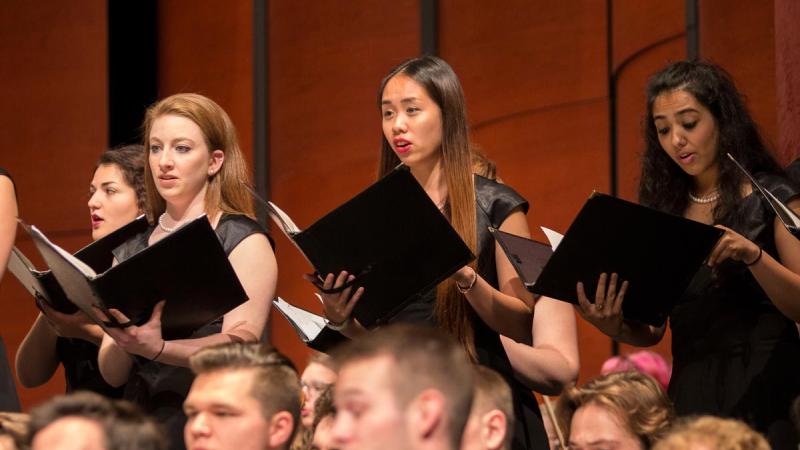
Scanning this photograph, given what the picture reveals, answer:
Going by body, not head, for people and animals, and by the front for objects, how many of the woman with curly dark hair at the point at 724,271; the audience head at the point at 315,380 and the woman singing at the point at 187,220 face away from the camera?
0

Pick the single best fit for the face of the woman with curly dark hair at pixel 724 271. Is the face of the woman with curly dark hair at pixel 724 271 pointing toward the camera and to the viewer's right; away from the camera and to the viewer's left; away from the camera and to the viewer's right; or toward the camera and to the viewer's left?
toward the camera and to the viewer's left

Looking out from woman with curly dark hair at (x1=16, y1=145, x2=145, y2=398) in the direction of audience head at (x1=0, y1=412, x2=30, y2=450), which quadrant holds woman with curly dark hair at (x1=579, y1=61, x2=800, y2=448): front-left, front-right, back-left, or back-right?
front-left

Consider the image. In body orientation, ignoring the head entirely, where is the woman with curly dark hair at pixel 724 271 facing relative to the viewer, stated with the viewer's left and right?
facing the viewer and to the left of the viewer

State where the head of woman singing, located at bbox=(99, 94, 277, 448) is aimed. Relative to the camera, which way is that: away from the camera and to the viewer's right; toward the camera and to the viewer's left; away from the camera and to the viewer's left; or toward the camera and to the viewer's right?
toward the camera and to the viewer's left

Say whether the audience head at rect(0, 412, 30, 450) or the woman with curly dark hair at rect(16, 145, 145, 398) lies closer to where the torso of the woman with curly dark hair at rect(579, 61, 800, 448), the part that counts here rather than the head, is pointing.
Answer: the audience head

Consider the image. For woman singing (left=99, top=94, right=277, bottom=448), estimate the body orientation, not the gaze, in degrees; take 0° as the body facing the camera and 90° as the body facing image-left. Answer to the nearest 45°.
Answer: approximately 45°

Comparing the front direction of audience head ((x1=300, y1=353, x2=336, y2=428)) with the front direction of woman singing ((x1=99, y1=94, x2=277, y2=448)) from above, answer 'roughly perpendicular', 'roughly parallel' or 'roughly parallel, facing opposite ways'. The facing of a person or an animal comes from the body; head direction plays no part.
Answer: roughly parallel

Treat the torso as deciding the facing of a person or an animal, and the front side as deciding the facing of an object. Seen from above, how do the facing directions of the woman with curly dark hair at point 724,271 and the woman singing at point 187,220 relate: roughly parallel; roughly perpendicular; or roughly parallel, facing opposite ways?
roughly parallel
